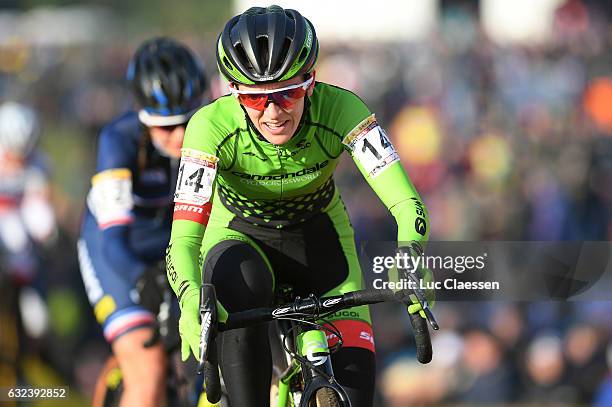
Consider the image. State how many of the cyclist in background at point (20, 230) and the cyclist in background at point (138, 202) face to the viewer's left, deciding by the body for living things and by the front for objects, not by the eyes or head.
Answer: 0

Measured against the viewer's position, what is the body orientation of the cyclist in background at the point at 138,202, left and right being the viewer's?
facing the viewer and to the right of the viewer

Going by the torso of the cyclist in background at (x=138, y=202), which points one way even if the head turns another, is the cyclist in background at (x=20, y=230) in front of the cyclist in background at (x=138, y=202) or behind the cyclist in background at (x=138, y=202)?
behind

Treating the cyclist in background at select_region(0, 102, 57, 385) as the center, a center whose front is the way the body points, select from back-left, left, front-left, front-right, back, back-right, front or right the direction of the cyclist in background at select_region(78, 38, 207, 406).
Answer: front

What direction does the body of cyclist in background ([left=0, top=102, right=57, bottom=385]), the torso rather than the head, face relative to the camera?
toward the camera
